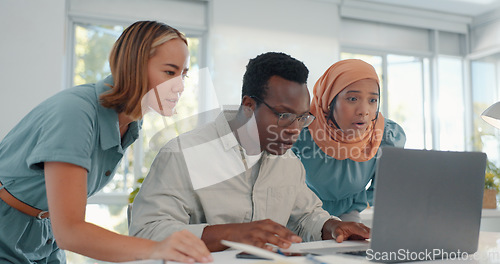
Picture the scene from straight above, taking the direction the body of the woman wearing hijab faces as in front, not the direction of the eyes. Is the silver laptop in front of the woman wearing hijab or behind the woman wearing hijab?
in front

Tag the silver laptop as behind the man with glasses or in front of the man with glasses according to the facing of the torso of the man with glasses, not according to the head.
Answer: in front

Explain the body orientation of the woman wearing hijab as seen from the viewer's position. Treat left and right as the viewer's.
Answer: facing the viewer and to the right of the viewer

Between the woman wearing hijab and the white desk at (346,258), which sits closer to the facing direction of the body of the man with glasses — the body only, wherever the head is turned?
the white desk

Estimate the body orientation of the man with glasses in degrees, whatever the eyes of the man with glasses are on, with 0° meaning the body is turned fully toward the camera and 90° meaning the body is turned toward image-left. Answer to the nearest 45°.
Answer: approximately 315°

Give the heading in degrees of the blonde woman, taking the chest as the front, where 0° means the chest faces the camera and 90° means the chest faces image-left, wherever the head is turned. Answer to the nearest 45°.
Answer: approximately 270°

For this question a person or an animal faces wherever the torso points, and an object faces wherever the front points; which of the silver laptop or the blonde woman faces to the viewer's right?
the blonde woman

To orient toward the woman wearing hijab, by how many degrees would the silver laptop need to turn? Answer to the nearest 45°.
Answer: approximately 45° to its right

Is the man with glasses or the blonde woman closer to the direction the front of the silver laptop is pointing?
the man with glasses

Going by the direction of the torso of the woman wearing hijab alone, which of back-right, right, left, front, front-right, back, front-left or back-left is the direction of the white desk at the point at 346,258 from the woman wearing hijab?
front-right

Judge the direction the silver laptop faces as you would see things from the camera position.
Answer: facing away from the viewer and to the left of the viewer

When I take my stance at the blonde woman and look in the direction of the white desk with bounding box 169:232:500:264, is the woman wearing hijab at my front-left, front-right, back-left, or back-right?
front-left

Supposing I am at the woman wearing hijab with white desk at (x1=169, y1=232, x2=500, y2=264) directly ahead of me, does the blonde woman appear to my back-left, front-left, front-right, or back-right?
front-right
